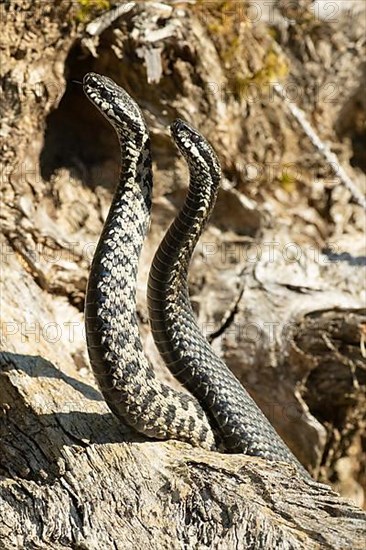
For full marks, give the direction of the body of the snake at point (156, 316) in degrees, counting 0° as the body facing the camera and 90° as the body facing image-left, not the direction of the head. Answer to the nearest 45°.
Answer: approximately 90°
